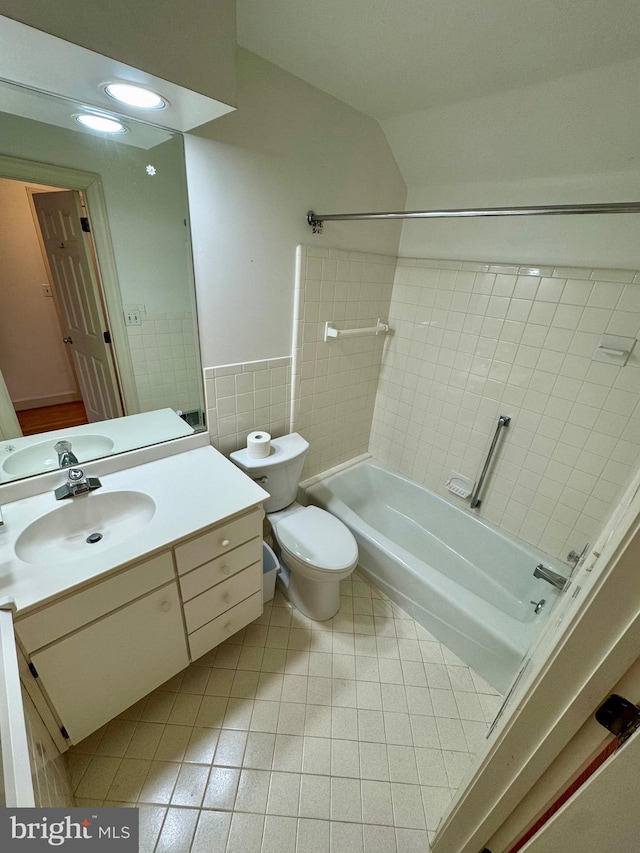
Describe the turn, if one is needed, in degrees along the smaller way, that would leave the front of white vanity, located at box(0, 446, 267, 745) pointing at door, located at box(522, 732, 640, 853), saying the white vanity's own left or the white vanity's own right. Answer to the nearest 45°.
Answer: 0° — it already faces it

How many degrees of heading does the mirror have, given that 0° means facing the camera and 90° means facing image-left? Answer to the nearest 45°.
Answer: approximately 315°

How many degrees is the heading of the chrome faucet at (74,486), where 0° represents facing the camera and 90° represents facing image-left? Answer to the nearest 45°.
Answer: approximately 315°

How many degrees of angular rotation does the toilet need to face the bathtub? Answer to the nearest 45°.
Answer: approximately 45° to its left
